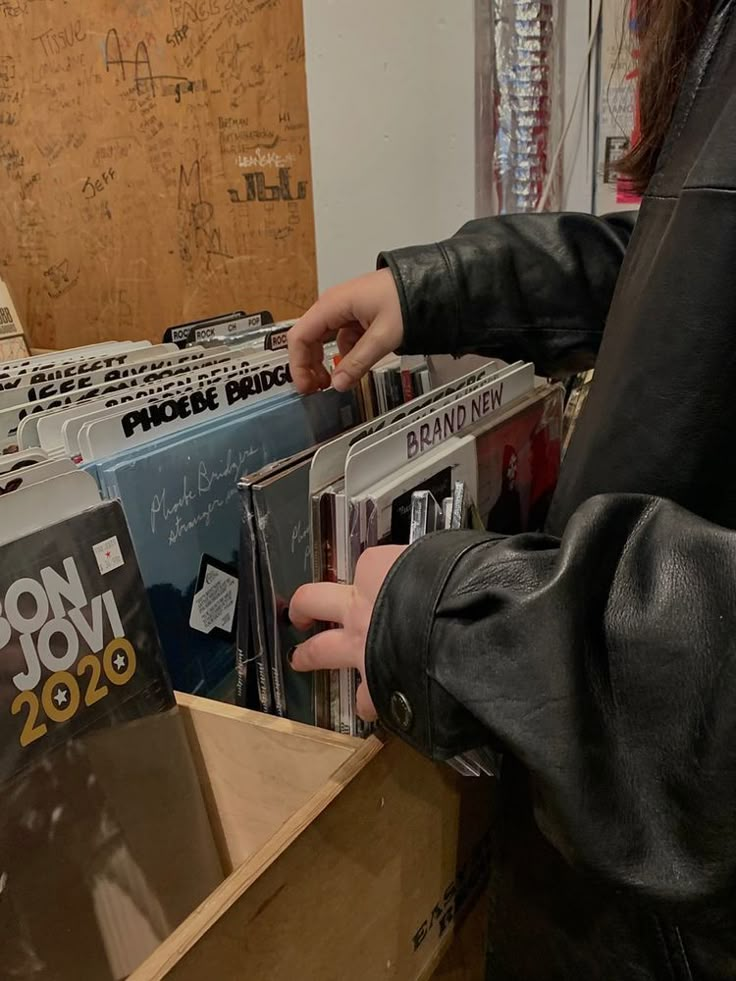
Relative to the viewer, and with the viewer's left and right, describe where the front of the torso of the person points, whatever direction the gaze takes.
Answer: facing to the left of the viewer
